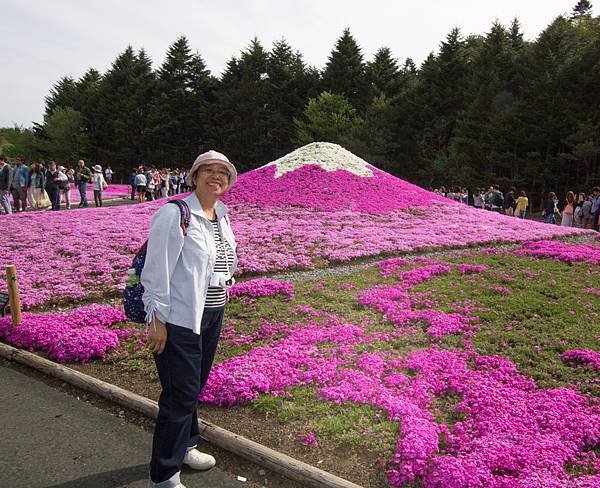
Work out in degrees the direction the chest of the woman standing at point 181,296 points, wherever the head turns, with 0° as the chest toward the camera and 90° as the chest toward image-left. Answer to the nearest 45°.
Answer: approximately 315°

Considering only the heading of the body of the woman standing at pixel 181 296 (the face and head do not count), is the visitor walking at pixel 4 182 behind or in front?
behind

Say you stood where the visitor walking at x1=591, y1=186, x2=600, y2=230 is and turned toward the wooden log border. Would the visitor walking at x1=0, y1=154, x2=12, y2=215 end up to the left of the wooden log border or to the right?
right
